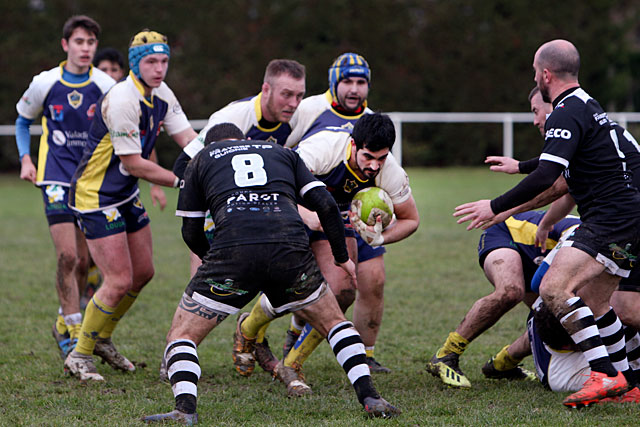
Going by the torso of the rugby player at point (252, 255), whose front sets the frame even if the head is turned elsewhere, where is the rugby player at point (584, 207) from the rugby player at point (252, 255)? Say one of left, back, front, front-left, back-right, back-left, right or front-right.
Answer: right

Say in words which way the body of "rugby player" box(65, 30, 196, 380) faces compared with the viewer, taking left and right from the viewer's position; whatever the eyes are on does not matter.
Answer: facing the viewer and to the right of the viewer

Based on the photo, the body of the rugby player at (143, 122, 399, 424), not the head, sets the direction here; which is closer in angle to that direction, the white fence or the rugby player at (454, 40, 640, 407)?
the white fence

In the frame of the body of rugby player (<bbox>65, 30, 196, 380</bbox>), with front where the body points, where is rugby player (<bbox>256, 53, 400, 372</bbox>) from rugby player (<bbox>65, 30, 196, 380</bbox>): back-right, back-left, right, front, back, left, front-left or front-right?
front-left

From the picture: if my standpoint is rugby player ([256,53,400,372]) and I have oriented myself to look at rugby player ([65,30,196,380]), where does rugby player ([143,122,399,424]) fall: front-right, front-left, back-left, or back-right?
front-left

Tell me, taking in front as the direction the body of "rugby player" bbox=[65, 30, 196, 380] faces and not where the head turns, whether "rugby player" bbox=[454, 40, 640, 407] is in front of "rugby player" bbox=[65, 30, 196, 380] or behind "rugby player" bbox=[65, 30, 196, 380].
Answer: in front

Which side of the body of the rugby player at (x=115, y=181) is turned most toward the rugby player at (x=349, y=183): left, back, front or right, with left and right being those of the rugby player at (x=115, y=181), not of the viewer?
front

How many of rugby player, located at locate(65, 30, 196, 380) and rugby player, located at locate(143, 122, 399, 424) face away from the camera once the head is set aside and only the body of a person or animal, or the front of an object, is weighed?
1

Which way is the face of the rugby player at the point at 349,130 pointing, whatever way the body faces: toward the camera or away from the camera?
toward the camera

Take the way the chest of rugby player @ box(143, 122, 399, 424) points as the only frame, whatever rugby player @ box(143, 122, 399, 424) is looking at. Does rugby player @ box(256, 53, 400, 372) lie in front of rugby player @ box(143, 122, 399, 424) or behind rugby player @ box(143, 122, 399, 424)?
in front

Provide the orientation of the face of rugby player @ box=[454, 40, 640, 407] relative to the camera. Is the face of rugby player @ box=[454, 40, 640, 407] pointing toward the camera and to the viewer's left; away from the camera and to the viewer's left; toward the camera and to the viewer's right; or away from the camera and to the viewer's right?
away from the camera and to the viewer's left

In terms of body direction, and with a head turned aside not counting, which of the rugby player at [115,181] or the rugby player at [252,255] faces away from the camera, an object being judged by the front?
the rugby player at [252,255]

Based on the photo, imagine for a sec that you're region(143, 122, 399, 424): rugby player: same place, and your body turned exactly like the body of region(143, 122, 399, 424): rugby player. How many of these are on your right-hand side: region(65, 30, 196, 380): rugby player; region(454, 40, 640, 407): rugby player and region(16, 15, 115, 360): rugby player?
1

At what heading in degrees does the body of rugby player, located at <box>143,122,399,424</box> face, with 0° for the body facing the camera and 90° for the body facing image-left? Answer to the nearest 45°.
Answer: approximately 180°
